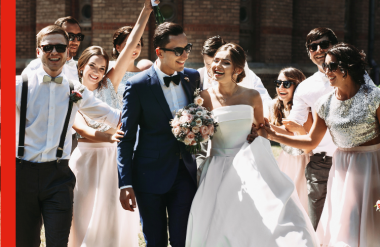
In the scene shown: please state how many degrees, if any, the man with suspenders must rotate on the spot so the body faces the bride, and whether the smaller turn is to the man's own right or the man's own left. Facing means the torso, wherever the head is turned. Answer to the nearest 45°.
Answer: approximately 90° to the man's own left

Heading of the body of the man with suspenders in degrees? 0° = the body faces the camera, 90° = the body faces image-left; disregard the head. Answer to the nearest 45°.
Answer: approximately 0°

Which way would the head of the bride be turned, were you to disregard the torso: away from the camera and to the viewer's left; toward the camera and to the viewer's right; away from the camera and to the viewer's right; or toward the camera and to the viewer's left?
toward the camera and to the viewer's left

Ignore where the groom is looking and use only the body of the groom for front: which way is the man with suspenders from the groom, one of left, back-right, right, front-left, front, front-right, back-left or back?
back-right

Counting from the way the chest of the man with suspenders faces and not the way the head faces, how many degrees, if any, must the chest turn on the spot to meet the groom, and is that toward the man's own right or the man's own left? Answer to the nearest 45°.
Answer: approximately 90° to the man's own left

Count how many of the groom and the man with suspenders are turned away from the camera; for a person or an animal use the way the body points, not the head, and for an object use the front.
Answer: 0

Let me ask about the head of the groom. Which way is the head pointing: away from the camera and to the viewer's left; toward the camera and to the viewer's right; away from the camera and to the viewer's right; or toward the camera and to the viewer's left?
toward the camera and to the viewer's right

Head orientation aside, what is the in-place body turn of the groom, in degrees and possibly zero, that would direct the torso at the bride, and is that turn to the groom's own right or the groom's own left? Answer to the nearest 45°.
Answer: approximately 45° to the groom's own left
